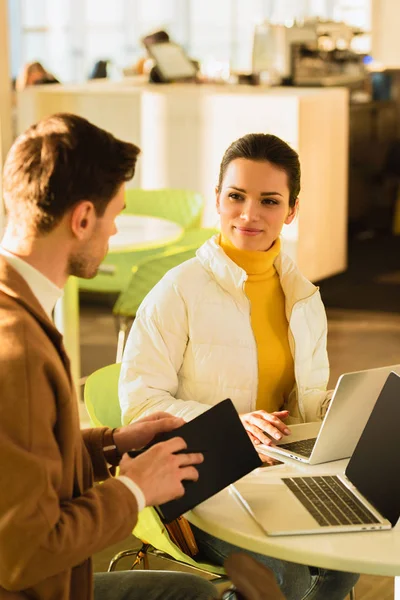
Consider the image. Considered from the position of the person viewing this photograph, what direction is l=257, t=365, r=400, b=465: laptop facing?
facing away from the viewer and to the left of the viewer

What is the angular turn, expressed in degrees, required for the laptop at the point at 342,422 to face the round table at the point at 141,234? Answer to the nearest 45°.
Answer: approximately 45° to its right

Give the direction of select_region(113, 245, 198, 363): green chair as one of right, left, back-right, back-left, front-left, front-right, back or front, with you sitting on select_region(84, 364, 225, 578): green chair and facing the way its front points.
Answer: back-left

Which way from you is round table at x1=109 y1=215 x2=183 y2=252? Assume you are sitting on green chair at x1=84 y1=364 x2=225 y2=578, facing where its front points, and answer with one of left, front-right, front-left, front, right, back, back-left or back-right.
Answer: back-left

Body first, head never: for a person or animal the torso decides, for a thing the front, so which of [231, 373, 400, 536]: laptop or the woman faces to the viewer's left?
the laptop

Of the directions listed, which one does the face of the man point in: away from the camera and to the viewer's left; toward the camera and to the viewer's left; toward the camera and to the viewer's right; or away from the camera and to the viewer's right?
away from the camera and to the viewer's right

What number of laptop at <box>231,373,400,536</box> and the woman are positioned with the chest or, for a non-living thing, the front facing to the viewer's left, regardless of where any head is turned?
1

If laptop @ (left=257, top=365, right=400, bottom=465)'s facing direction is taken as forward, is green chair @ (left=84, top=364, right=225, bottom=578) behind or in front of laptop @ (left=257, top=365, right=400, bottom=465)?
in front

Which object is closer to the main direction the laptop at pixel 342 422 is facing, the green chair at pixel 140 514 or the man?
the green chair

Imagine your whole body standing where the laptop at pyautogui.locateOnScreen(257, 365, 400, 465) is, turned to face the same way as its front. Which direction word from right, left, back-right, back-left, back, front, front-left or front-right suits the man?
left

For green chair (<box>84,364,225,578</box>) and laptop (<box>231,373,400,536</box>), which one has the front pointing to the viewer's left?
the laptop

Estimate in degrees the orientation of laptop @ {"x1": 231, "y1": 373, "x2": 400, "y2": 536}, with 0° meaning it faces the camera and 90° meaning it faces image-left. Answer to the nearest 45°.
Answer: approximately 90°

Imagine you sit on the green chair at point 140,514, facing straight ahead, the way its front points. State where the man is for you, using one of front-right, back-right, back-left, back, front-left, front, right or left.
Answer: front-right

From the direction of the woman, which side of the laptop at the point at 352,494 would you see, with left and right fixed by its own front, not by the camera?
right
